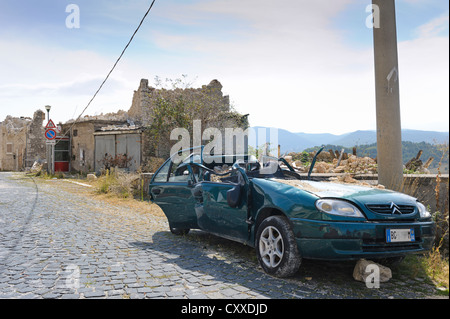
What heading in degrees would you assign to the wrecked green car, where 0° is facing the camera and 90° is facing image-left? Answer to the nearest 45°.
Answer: approximately 315°

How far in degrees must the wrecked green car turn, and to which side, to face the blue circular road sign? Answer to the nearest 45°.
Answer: approximately 180°

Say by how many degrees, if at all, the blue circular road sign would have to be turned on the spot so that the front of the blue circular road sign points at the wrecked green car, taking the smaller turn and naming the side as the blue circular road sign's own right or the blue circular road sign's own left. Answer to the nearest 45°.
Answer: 0° — it already faces it
